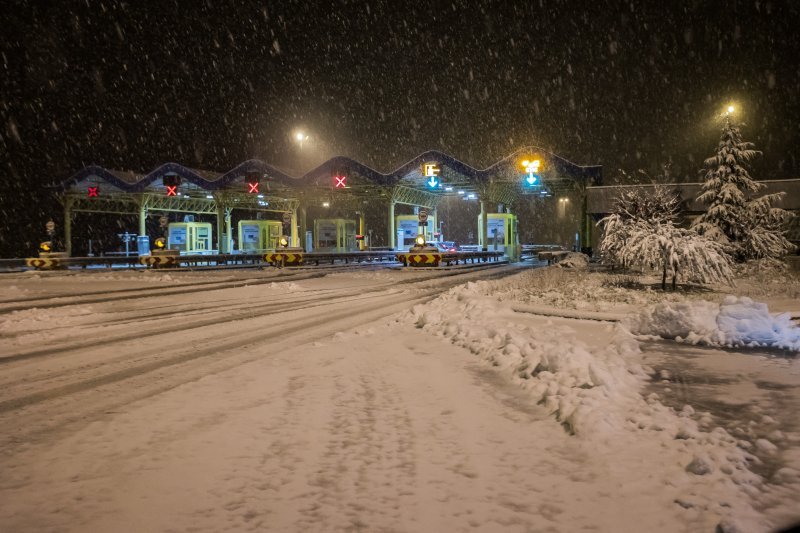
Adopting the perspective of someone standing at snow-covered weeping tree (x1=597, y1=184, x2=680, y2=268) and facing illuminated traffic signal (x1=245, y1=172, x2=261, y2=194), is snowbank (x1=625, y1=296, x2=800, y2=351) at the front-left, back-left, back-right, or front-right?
back-left

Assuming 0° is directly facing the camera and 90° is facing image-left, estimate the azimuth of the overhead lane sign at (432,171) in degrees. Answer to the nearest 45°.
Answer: approximately 0°

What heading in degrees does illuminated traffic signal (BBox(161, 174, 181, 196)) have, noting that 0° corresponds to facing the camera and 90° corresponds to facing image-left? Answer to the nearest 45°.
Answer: approximately 0°

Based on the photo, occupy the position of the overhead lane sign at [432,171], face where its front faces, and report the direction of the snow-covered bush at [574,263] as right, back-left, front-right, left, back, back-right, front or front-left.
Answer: front-left

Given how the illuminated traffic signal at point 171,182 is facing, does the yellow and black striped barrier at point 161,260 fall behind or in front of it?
in front

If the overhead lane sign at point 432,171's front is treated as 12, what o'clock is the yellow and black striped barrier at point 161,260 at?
The yellow and black striped barrier is roughly at 2 o'clock from the overhead lane sign.

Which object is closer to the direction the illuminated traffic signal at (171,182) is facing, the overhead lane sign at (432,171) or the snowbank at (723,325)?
the snowbank

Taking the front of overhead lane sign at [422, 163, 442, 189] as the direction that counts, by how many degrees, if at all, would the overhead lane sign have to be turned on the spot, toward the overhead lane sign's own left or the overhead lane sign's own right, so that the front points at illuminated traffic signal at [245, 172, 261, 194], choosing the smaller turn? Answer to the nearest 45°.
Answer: approximately 90° to the overhead lane sign's own right
